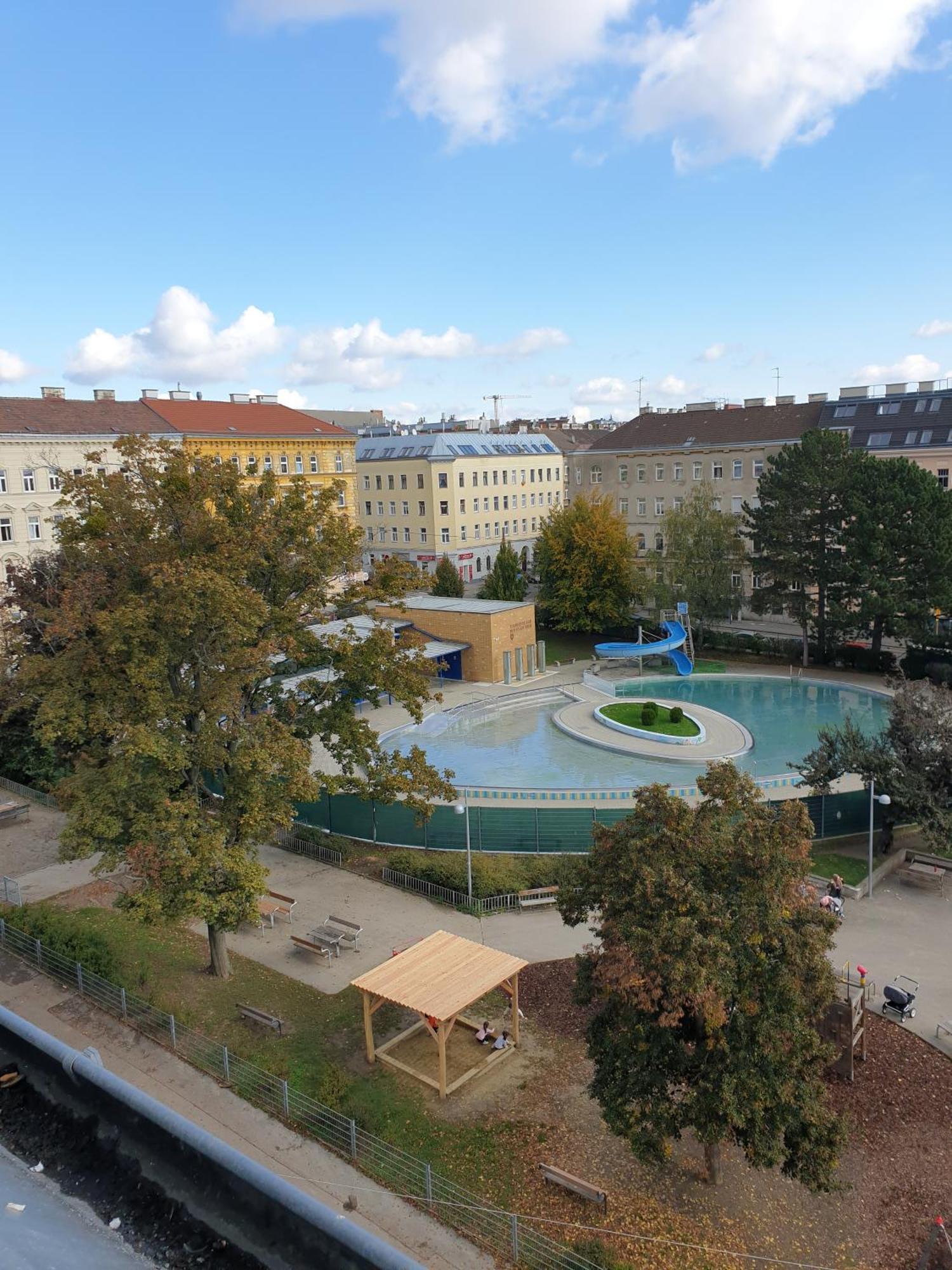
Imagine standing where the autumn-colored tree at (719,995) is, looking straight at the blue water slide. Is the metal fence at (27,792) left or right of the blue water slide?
left

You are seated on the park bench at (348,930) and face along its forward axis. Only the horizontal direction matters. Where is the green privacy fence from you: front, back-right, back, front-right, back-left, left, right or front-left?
back

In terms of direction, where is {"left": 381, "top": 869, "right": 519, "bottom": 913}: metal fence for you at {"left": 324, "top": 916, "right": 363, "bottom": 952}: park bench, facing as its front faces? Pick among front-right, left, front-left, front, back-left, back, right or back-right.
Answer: back

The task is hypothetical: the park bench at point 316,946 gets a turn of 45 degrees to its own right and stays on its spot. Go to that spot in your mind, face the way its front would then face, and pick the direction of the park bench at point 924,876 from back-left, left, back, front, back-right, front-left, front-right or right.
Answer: front

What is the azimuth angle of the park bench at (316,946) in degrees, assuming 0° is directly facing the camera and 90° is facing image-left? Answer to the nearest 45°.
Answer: approximately 225°

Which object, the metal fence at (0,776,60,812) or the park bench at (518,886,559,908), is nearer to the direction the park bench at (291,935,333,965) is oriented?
the park bench

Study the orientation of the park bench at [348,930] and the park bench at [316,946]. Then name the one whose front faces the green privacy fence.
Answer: the park bench at [316,946]

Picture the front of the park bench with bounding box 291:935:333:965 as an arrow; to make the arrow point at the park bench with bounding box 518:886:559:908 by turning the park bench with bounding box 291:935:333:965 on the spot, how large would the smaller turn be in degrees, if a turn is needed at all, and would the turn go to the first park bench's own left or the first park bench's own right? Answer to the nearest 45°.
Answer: approximately 45° to the first park bench's own right

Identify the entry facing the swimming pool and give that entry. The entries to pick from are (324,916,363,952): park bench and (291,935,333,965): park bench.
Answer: (291,935,333,965): park bench

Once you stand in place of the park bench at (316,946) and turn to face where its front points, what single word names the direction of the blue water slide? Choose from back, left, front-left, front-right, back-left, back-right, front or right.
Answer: front

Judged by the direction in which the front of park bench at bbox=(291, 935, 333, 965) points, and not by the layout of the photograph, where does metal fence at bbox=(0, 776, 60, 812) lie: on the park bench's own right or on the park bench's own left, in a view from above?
on the park bench's own left

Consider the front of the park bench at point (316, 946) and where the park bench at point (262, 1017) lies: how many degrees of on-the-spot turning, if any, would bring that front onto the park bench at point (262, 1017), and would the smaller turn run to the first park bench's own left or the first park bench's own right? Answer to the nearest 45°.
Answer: approximately 135° to the first park bench's own right

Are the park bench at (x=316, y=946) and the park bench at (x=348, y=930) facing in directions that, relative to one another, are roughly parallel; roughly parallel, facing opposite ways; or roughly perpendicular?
roughly parallel, facing opposite ways

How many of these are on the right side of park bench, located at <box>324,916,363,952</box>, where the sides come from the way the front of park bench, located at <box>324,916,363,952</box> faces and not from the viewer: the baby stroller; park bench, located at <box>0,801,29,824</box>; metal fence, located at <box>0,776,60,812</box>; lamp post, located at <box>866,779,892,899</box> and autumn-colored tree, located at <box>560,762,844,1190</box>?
2

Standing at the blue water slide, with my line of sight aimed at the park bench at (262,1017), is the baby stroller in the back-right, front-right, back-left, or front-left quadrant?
front-left

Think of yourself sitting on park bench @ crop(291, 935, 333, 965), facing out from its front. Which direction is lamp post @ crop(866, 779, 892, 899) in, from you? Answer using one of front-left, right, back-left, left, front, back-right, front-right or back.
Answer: front-right
